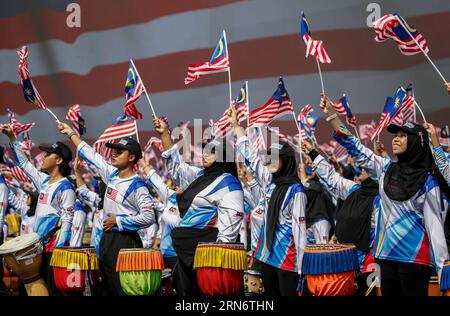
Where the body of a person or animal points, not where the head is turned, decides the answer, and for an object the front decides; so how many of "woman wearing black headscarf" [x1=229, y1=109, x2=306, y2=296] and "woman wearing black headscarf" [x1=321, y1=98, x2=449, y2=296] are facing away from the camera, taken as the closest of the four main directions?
0

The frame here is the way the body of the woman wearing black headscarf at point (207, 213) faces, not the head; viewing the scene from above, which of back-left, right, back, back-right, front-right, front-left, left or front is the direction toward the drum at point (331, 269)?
left

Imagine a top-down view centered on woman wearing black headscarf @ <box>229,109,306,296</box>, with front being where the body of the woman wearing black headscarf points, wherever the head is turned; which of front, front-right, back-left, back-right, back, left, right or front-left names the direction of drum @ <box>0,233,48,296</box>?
front-right

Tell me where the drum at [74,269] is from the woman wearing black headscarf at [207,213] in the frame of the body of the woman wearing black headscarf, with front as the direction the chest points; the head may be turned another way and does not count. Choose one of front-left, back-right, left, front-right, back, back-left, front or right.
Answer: front-right

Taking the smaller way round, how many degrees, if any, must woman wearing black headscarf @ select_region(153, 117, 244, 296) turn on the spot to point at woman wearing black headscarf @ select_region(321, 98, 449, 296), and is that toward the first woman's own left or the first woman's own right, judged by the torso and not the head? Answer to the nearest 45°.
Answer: approximately 90° to the first woman's own left

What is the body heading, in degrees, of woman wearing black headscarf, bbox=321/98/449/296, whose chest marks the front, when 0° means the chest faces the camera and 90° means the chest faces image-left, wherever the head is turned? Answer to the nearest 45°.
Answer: approximately 45°

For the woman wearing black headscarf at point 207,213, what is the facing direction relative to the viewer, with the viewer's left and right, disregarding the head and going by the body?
facing the viewer and to the left of the viewer

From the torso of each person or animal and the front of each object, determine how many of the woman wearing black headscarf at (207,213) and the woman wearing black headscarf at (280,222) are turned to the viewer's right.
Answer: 0

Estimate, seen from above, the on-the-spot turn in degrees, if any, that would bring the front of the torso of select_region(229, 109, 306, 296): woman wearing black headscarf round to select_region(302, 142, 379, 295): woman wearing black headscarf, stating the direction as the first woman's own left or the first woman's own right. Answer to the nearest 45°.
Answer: approximately 180°

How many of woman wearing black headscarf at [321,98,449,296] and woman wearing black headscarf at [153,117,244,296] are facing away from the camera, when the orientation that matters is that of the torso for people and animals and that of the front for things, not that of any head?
0

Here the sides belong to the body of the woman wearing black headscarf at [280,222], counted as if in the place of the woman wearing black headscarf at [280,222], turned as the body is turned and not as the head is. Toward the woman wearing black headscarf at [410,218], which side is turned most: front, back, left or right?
left
